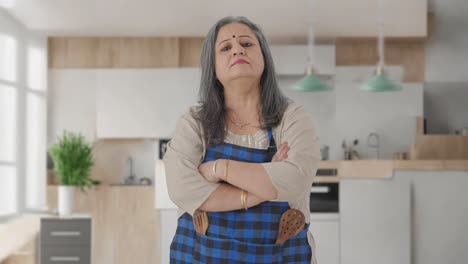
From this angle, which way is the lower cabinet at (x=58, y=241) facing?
toward the camera

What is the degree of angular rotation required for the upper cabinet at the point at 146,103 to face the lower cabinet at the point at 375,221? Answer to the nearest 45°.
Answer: approximately 45° to its left

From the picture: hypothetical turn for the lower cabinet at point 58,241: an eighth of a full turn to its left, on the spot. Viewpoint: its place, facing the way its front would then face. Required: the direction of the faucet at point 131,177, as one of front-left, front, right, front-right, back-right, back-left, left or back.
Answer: left

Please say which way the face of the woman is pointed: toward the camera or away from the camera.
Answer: toward the camera

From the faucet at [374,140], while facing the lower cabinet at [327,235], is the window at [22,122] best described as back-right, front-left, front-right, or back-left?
front-right

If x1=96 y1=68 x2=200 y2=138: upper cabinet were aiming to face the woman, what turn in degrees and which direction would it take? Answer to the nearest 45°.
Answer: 0° — it already faces them

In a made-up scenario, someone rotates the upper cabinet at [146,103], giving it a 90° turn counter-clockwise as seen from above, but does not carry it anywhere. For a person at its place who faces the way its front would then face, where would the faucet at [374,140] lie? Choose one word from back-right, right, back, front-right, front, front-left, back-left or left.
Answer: front

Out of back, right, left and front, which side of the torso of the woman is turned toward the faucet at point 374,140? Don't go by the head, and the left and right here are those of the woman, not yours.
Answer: back

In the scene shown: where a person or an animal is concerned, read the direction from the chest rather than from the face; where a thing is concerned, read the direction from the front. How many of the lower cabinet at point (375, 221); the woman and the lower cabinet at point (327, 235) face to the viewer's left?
0

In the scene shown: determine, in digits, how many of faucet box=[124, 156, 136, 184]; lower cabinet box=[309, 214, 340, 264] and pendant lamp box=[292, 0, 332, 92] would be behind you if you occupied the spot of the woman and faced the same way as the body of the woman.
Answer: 3

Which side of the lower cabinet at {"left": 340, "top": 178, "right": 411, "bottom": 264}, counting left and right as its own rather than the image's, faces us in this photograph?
front

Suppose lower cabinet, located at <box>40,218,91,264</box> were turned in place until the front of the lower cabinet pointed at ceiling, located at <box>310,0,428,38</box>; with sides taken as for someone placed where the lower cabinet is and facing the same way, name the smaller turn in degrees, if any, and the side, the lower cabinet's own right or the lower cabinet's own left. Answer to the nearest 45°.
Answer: approximately 90° to the lower cabinet's own left

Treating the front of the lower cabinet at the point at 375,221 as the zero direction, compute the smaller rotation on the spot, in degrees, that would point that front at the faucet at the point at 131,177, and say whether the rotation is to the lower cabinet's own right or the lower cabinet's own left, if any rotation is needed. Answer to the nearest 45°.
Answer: approximately 135° to the lower cabinet's own right
